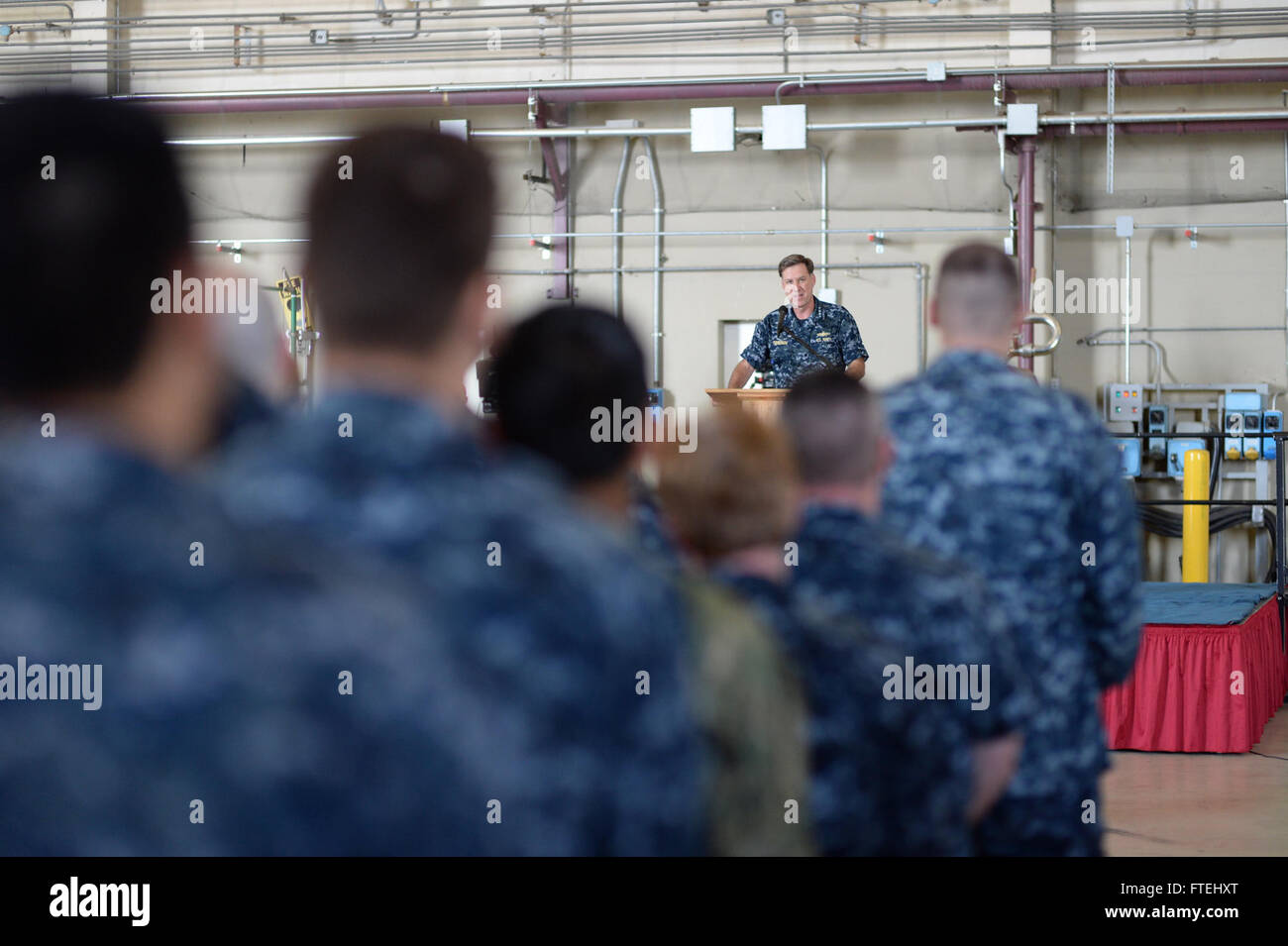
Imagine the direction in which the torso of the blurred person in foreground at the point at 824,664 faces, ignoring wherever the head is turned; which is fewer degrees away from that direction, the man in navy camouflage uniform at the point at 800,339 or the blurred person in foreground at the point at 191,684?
the man in navy camouflage uniform

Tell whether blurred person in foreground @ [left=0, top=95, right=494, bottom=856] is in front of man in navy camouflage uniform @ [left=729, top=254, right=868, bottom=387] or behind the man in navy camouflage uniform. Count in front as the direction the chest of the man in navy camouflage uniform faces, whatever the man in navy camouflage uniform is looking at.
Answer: in front

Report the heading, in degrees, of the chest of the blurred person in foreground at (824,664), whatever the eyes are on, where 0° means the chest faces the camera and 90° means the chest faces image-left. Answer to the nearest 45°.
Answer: approximately 180°

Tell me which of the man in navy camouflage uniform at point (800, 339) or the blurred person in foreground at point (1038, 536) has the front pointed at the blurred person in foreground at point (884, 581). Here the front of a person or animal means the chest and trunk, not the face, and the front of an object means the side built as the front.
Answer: the man in navy camouflage uniform

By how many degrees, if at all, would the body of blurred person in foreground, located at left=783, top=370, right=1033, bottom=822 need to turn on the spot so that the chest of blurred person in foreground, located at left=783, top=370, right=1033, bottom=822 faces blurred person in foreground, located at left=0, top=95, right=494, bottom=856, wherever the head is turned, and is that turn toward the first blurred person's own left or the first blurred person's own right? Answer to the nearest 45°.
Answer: approximately 180°

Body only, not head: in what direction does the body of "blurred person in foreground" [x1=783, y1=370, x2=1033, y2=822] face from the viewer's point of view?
away from the camera

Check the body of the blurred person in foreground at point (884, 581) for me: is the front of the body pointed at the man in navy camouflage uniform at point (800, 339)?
yes

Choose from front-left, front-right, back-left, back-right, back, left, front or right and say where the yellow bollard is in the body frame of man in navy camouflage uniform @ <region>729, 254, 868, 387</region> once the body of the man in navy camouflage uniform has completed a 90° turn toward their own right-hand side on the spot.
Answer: back-right

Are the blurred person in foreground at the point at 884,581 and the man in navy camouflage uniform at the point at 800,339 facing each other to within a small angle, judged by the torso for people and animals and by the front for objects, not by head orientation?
yes

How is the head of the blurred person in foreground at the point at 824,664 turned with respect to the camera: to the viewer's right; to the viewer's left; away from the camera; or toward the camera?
away from the camera

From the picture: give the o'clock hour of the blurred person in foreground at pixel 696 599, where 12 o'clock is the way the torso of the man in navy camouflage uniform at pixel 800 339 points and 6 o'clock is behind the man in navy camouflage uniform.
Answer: The blurred person in foreground is roughly at 12 o'clock from the man in navy camouflage uniform.

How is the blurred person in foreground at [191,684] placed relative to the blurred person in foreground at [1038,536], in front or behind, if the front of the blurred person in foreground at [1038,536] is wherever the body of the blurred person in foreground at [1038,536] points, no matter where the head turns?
behind

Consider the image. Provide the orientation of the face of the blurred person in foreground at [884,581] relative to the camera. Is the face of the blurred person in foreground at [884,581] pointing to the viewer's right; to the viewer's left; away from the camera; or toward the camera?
away from the camera

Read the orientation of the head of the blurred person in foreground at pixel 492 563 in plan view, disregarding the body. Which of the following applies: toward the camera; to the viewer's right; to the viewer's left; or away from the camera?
away from the camera

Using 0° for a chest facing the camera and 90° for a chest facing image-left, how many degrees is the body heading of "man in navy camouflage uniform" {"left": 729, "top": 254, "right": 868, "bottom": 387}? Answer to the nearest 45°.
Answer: approximately 0°

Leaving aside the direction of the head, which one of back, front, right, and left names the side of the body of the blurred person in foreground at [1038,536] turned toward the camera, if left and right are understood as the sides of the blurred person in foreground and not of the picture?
back
